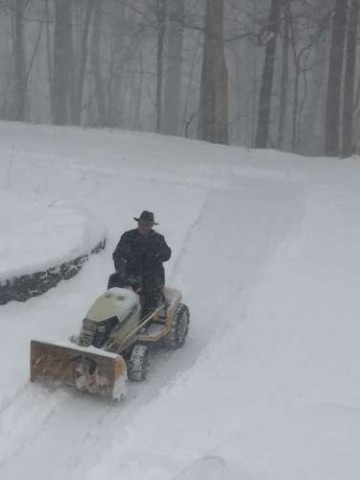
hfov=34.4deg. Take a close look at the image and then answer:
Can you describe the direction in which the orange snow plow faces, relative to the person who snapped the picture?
facing the viewer and to the left of the viewer

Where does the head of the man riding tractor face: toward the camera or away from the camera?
toward the camera
